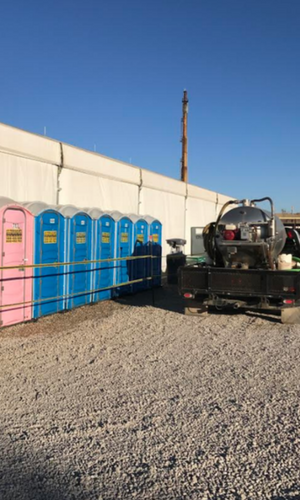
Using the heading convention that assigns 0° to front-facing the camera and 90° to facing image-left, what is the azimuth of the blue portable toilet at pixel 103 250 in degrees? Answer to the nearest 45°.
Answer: approximately 315°

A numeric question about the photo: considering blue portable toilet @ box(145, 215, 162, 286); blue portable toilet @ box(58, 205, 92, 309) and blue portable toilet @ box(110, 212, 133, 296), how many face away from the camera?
0

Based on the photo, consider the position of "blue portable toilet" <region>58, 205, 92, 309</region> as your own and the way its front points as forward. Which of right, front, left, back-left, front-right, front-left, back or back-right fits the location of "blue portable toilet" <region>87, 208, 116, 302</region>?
left

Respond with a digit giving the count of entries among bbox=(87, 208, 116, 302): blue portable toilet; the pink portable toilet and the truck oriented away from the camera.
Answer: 1

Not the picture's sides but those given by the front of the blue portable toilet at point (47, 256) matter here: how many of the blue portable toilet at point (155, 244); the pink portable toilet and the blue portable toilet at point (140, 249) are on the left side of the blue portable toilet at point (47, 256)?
2

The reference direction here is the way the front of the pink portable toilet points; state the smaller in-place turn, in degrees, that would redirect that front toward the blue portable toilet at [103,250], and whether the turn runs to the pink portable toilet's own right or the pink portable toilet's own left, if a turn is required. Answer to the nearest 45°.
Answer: approximately 90° to the pink portable toilet's own left

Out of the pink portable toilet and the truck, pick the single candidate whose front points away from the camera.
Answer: the truck

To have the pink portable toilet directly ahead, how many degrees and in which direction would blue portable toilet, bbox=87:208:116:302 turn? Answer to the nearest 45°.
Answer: approximately 90° to its right

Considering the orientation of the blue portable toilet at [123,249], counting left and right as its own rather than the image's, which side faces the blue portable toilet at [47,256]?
right

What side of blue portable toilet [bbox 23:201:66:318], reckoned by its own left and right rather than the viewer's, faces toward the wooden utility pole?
left

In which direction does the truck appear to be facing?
away from the camera

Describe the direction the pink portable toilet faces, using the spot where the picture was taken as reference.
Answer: facing the viewer and to the right of the viewer

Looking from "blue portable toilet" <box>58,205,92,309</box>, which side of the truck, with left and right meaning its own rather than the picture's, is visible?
left

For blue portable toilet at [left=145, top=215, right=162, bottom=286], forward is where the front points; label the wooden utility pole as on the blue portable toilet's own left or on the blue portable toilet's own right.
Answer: on the blue portable toilet's own left

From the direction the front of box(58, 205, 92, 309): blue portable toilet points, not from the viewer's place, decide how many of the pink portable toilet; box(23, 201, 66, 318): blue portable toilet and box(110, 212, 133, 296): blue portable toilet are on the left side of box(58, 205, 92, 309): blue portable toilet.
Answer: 1

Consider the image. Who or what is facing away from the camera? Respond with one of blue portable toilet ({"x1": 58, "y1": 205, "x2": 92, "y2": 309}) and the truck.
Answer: the truck
